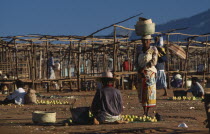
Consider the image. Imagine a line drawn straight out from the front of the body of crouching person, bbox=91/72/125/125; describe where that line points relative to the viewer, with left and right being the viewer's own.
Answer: facing away from the viewer

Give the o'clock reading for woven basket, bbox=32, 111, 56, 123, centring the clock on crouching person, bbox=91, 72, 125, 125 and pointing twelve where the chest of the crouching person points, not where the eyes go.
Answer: The woven basket is roughly at 9 o'clock from the crouching person.

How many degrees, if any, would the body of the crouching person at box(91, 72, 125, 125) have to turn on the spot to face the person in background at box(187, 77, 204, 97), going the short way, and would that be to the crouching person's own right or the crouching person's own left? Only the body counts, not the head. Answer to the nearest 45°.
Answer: approximately 45° to the crouching person's own right

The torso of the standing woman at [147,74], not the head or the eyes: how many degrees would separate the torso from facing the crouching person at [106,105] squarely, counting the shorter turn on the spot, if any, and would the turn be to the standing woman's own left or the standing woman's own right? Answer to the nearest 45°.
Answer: approximately 45° to the standing woman's own right

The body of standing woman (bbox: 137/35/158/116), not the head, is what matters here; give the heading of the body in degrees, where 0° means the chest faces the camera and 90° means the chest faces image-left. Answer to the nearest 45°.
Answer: approximately 0°

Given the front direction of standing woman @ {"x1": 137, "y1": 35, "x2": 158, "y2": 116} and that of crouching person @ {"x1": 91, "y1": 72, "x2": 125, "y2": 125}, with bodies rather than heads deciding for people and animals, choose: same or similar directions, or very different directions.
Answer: very different directions

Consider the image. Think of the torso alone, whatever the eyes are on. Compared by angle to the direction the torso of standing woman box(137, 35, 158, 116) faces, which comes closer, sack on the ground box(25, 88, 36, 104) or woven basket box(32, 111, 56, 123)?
the woven basket

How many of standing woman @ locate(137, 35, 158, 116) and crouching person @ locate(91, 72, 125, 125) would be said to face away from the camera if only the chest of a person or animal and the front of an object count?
1

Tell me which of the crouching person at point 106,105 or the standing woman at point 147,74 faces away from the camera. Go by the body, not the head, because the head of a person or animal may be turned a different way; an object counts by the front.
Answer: the crouching person
